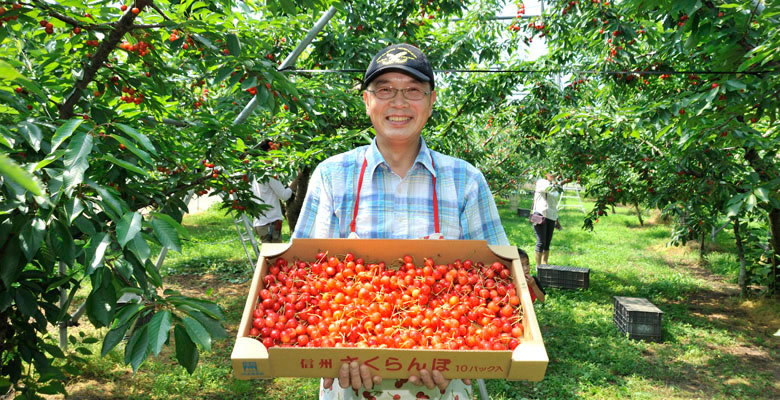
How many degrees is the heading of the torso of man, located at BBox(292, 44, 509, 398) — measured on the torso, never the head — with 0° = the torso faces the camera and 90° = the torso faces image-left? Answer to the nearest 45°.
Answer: approximately 0°

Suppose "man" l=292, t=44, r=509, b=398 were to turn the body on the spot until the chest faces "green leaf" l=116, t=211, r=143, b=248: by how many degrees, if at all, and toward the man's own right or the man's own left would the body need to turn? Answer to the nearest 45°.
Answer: approximately 45° to the man's own right

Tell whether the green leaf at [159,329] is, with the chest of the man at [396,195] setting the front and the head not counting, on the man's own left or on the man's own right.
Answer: on the man's own right

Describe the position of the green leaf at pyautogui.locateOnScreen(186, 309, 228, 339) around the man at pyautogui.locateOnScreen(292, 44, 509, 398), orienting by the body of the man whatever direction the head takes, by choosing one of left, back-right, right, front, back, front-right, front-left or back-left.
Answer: front-right

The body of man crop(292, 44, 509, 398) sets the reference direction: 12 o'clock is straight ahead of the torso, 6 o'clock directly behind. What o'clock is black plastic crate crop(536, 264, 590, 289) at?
The black plastic crate is roughly at 7 o'clock from the man.

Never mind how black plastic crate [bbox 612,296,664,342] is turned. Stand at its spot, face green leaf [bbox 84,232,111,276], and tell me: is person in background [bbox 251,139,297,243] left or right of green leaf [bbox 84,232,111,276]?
right

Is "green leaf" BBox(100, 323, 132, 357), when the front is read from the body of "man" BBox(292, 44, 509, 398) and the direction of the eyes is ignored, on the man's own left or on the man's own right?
on the man's own right

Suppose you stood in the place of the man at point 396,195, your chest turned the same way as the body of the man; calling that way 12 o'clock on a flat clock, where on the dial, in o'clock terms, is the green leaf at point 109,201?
The green leaf is roughly at 2 o'clock from the man.

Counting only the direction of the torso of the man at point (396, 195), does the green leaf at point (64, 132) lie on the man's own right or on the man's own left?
on the man's own right

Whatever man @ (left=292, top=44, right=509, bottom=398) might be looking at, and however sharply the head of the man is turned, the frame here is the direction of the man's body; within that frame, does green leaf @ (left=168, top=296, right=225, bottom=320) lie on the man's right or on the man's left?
on the man's right

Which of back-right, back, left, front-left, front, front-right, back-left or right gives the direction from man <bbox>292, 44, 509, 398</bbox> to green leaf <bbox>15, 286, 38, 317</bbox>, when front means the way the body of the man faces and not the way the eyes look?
right

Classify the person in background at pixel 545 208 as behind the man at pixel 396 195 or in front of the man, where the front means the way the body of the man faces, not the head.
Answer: behind

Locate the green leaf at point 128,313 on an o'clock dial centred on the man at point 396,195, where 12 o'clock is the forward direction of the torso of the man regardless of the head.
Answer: The green leaf is roughly at 2 o'clock from the man.
